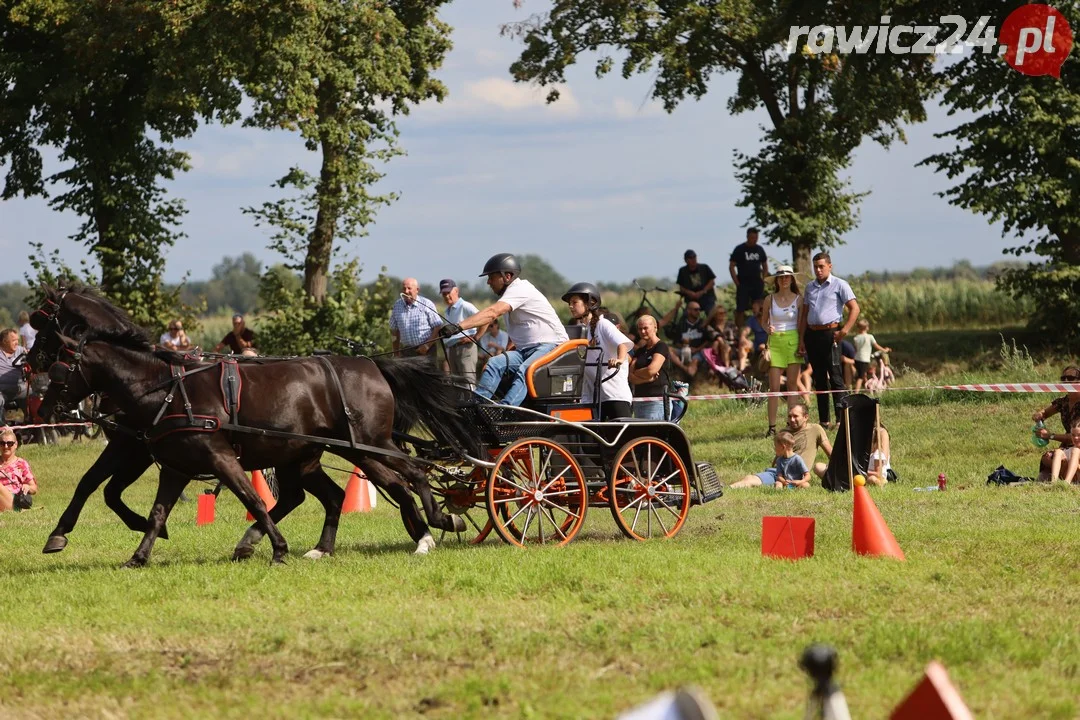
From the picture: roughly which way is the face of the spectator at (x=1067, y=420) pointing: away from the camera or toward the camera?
toward the camera

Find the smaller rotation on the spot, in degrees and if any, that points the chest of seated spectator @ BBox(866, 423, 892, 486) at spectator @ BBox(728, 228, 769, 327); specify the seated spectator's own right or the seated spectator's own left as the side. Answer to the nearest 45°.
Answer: approximately 135° to the seated spectator's own right

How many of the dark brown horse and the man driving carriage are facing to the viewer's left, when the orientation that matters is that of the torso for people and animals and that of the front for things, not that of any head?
2

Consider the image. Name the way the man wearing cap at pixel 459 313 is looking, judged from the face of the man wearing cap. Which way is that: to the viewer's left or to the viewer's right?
to the viewer's left

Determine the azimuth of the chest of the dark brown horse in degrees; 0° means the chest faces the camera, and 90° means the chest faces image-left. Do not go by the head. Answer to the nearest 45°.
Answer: approximately 90°

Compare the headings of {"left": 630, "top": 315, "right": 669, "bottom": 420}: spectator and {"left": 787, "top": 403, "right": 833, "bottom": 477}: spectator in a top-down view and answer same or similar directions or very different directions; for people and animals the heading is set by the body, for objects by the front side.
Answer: same or similar directions

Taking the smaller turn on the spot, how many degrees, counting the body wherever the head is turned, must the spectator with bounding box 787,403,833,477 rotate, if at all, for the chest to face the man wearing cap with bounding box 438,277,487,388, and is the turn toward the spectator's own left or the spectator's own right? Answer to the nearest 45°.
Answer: approximately 90° to the spectator's own right

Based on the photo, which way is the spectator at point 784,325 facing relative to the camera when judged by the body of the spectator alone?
toward the camera

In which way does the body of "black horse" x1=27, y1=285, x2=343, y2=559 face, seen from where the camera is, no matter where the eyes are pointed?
to the viewer's left

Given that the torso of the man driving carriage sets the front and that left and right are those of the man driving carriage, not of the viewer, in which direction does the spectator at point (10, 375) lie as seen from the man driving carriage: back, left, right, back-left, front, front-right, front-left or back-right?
front-right

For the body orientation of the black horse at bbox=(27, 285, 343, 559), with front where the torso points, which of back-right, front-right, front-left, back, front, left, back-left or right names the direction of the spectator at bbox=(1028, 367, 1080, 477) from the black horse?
back

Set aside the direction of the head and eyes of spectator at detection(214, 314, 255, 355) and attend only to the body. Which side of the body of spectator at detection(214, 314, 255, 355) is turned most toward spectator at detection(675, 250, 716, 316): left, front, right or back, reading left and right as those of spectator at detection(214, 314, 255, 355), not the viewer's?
left

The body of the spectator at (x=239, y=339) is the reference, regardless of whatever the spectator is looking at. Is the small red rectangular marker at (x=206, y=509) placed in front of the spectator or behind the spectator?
in front

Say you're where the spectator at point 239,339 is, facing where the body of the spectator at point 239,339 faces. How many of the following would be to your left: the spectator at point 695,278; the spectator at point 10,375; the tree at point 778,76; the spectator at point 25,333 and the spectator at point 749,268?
3

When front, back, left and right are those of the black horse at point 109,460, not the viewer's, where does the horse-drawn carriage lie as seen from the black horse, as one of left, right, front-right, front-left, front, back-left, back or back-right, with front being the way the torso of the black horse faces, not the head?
back

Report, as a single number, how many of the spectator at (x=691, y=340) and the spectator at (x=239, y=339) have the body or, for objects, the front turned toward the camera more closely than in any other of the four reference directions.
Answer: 2

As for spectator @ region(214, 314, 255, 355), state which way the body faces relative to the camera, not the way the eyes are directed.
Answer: toward the camera

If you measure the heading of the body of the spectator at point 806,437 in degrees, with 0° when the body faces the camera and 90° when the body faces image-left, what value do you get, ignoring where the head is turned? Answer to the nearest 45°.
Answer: approximately 45°

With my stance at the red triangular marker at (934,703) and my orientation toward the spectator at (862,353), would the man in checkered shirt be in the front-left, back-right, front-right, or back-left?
front-left
